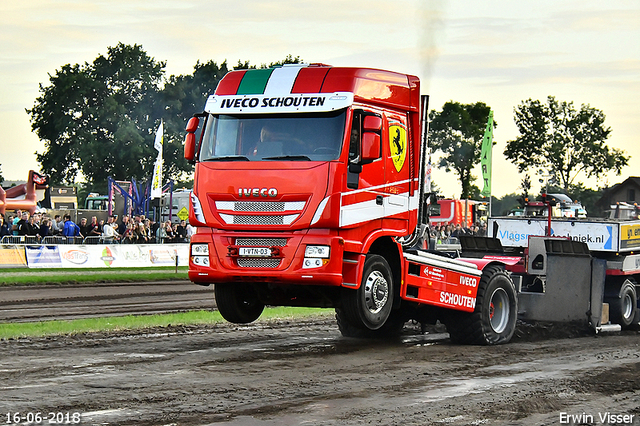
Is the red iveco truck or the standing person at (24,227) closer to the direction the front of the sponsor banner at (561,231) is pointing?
the red iveco truck

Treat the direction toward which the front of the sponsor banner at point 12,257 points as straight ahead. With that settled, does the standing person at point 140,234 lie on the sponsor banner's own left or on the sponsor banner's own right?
on the sponsor banner's own left

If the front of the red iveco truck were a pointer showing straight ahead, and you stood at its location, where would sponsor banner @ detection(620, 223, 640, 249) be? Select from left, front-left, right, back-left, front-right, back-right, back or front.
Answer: back

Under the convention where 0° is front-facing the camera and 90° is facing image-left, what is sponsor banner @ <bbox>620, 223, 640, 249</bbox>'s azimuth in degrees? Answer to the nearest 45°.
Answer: approximately 0°

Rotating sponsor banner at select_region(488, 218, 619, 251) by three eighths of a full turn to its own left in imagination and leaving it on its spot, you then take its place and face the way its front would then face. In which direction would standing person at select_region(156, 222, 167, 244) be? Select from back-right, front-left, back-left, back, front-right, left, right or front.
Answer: left

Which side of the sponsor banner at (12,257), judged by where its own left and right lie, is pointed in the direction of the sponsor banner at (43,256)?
left

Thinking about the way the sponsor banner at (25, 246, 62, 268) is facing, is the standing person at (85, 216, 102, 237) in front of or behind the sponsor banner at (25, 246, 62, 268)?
behind

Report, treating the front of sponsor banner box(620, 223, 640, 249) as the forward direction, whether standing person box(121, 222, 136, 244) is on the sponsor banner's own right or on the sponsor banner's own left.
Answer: on the sponsor banner's own right
